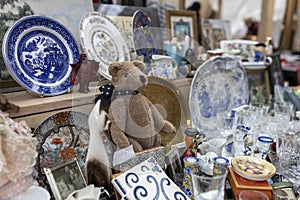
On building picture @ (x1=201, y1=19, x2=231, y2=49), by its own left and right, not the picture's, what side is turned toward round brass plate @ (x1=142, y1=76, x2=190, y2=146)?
front

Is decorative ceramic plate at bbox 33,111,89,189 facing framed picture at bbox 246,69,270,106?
no

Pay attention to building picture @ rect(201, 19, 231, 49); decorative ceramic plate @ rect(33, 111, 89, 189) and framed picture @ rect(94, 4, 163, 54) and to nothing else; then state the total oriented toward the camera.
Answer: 3

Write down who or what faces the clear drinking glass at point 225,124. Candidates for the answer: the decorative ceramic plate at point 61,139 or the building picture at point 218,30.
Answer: the building picture

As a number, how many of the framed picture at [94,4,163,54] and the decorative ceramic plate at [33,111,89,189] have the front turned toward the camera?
2

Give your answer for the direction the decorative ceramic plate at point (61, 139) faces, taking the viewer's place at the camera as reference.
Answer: facing the viewer

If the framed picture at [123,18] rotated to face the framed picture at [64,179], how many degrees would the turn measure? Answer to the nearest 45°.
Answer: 0° — it already faces it

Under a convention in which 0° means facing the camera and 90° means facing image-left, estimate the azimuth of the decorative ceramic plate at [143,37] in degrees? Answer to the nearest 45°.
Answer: approximately 315°

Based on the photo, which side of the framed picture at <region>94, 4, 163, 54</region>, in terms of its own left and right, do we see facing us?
front

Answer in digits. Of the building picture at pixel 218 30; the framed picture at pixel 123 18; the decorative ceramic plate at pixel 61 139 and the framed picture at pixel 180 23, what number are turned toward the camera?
4

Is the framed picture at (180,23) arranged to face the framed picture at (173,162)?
yes

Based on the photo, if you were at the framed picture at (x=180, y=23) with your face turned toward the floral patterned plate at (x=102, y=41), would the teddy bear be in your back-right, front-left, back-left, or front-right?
front-left

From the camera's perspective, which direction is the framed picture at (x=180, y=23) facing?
toward the camera
